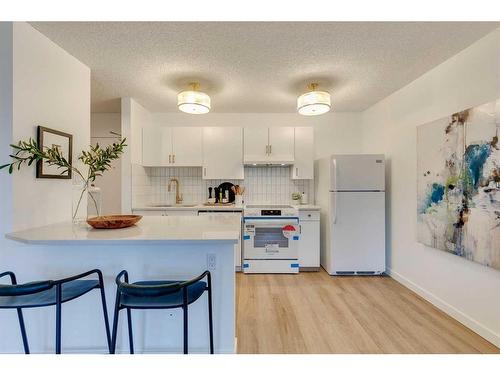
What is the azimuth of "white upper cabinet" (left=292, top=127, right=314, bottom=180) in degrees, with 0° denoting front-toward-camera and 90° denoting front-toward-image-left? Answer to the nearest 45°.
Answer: approximately 0°

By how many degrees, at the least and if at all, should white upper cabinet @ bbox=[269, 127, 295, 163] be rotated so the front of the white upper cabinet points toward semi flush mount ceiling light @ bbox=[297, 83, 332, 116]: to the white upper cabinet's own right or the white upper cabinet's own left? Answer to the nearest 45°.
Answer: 0° — it already faces it

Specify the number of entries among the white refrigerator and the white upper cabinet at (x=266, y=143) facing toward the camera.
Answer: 2

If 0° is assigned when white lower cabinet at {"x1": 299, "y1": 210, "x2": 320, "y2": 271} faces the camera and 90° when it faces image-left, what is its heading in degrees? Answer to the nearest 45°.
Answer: approximately 0°

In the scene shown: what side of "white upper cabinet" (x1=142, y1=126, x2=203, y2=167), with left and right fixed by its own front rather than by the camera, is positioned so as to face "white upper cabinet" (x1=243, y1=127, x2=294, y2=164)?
left

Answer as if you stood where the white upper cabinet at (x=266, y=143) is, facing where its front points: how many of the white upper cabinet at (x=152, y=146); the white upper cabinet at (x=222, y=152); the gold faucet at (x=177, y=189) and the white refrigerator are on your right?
3

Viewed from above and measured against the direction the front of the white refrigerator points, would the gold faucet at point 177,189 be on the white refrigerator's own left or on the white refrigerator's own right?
on the white refrigerator's own right

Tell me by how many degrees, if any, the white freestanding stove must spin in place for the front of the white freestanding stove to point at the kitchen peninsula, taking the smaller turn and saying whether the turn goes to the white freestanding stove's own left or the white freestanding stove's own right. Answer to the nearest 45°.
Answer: approximately 45° to the white freestanding stove's own right
